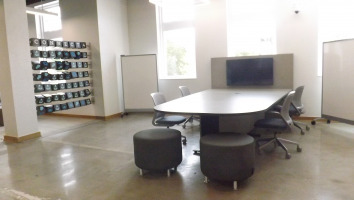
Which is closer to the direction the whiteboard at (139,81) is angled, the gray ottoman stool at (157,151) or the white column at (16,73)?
the gray ottoman stool

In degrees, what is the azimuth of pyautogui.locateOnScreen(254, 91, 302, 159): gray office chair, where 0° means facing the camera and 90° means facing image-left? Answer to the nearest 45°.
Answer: approximately 90°

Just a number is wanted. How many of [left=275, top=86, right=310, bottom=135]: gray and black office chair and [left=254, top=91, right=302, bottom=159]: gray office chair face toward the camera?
0

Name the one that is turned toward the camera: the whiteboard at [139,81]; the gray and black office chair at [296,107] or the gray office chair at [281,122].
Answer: the whiteboard

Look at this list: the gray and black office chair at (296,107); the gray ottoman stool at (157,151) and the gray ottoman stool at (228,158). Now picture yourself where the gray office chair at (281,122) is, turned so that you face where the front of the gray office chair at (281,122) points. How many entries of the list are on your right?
1

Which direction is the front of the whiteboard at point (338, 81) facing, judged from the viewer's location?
facing the viewer and to the left of the viewer

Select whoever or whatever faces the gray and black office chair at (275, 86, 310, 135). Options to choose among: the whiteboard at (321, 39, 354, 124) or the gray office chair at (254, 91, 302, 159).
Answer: the whiteboard

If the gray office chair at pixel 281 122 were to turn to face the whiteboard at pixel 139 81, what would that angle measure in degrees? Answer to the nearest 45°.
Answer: approximately 45° to its right

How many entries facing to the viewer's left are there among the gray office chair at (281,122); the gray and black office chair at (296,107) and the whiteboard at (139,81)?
2

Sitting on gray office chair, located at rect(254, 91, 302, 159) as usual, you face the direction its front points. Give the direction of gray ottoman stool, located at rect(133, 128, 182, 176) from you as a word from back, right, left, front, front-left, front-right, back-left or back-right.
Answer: front-left

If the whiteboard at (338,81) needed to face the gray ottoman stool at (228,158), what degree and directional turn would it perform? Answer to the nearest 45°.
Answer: approximately 45° to its left

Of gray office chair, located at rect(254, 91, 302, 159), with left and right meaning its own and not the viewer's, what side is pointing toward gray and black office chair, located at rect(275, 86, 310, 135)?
right

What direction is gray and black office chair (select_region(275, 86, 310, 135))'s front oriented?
to the viewer's left

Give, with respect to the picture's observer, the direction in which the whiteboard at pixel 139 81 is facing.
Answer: facing the viewer

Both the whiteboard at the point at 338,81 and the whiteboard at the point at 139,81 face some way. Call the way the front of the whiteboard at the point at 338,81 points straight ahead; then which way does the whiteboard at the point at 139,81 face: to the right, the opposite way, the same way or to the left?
to the left

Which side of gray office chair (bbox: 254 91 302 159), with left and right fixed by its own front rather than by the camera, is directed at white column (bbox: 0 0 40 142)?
front

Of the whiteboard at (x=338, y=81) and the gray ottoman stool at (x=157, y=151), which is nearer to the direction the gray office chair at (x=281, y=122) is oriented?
the gray ottoman stool
